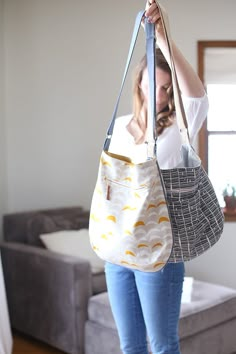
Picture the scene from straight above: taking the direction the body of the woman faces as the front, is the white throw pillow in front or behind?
behind

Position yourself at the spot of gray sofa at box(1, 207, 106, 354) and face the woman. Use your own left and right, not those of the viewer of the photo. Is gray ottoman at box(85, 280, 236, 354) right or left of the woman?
left

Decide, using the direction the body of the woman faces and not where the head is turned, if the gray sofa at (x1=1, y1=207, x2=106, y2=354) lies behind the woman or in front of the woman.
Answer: behind

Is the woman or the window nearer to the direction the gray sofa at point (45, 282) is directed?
the woman

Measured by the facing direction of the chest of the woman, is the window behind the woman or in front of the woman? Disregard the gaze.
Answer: behind

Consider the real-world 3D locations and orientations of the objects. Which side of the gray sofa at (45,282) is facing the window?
left

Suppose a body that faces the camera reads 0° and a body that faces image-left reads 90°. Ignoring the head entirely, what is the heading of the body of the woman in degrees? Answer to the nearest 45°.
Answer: approximately 0°
